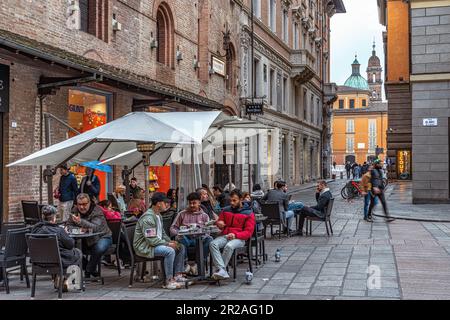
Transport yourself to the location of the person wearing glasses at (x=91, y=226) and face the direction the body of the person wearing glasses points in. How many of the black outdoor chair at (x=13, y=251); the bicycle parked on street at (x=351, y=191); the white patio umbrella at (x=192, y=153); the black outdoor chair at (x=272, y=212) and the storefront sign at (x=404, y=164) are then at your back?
4

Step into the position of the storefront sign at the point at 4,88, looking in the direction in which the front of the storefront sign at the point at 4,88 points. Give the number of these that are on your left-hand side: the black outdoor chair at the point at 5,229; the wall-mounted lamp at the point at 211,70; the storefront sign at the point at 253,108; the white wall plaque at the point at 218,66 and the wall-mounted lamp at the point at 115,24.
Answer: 4

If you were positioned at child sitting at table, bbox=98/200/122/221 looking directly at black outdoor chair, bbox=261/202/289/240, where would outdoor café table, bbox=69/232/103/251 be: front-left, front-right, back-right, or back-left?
back-right

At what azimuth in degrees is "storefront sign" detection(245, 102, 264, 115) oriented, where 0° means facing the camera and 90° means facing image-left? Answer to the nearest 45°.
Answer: approximately 0°

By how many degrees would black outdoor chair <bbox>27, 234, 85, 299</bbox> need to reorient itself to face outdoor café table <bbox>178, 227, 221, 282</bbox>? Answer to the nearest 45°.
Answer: approximately 45° to its right

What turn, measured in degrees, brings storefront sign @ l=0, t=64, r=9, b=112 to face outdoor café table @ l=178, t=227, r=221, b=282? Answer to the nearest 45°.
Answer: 0° — it already faces it

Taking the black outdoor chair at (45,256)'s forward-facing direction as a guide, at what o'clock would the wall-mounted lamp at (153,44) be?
The wall-mounted lamp is roughly at 11 o'clock from the black outdoor chair.
